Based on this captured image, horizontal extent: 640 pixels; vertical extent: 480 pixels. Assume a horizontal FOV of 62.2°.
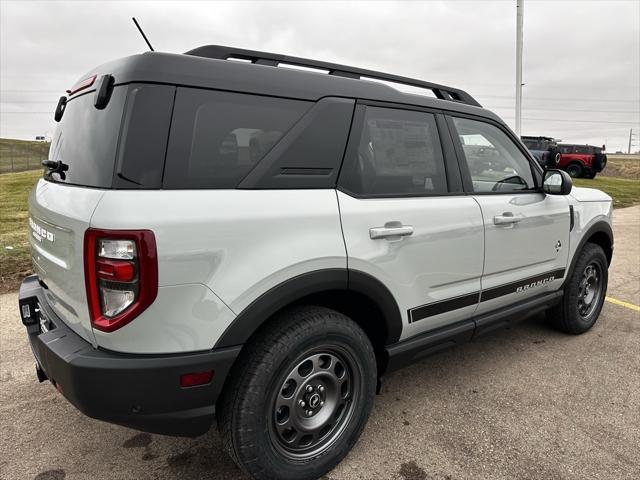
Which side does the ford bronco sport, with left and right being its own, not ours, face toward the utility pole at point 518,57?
front

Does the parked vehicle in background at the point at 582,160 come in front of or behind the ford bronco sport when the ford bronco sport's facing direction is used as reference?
in front

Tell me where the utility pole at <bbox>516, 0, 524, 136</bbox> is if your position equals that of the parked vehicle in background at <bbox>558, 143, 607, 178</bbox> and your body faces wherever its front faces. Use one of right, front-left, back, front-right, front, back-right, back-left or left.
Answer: back-left

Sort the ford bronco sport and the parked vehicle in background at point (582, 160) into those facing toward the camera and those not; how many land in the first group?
0

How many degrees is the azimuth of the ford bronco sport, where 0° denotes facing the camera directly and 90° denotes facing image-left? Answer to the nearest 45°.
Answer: approximately 225°
